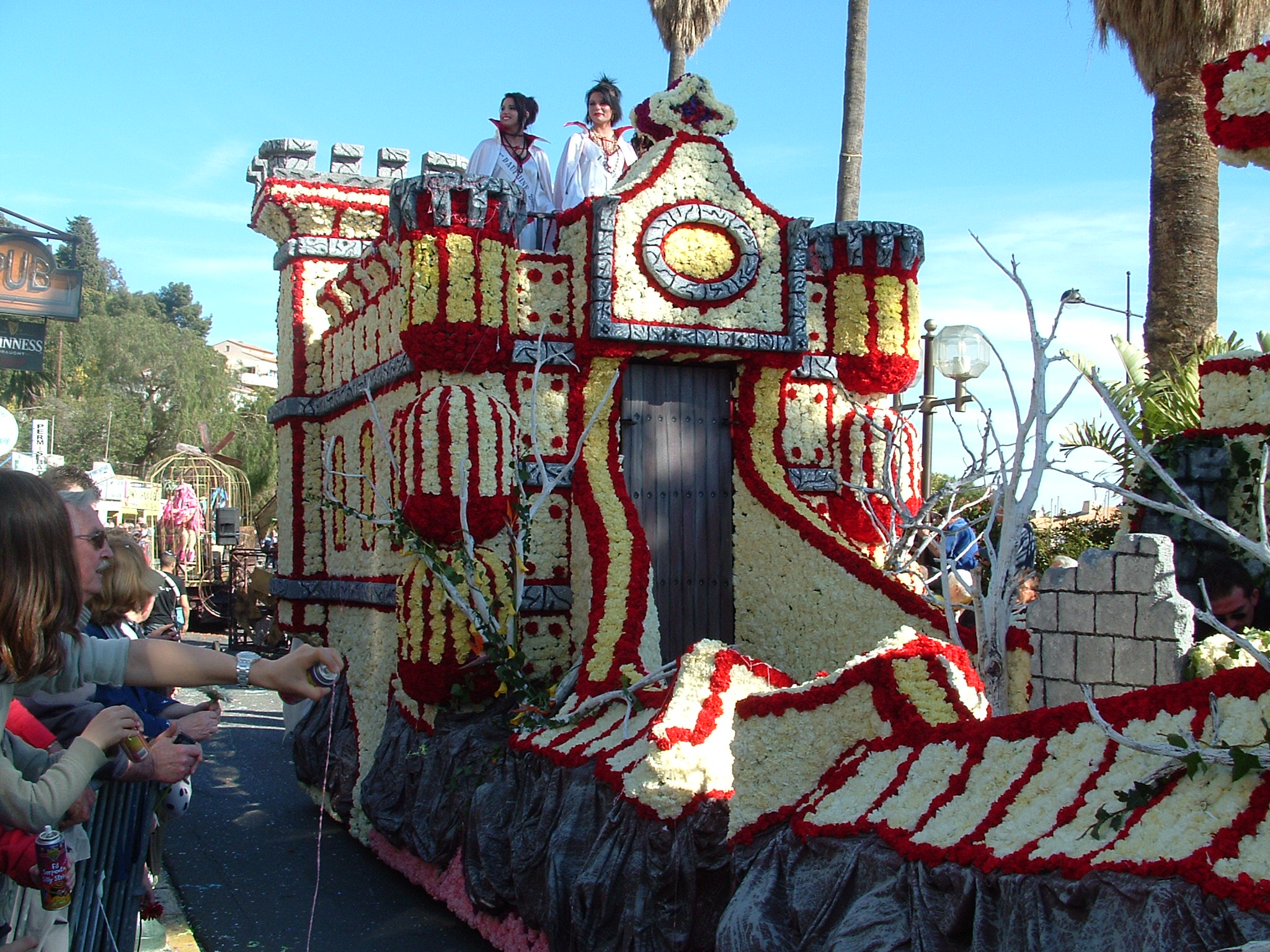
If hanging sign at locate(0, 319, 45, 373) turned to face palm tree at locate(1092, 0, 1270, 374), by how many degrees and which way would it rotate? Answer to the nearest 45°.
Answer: approximately 45° to its left

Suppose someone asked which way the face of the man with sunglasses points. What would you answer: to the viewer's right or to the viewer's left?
to the viewer's right

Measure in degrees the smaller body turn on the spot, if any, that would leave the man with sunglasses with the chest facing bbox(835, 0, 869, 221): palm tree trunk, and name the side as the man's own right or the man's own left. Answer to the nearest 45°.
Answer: approximately 45° to the man's own left

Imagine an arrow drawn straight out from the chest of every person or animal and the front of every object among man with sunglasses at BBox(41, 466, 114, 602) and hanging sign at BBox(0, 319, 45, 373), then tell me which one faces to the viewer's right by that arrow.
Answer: the man with sunglasses

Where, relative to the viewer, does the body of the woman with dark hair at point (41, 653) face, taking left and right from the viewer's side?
facing away from the viewer and to the right of the viewer

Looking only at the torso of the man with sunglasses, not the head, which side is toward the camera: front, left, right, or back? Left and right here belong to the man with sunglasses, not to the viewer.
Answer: right

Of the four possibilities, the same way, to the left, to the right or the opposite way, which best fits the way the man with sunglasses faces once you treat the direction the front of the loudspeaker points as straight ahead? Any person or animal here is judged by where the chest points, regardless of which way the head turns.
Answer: to the left

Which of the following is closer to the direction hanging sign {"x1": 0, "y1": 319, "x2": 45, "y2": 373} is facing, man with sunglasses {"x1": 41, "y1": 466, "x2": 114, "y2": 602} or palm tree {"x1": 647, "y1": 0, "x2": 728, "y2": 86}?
the man with sunglasses

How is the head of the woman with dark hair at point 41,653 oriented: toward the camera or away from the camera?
away from the camera

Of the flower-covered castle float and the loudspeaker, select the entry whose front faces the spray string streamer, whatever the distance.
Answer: the loudspeaker
